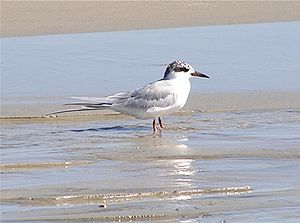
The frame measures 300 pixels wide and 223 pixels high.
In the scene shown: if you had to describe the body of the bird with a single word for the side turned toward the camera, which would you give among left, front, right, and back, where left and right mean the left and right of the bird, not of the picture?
right
